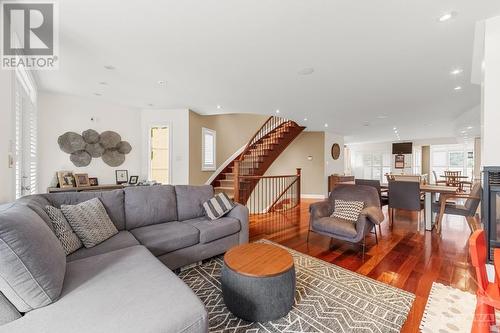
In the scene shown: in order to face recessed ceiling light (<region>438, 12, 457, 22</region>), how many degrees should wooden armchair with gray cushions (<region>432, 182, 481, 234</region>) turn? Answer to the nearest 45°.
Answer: approximately 90° to its left

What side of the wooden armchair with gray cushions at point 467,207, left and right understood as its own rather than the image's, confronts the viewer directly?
left

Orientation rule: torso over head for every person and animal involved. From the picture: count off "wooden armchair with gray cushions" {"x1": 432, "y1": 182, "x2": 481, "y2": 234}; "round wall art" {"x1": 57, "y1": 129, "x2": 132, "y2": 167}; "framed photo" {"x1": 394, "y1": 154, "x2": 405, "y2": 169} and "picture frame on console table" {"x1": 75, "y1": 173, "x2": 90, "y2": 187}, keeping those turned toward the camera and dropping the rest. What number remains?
3

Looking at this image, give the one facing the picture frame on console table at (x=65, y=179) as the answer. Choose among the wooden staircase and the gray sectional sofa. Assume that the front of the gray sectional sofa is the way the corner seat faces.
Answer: the wooden staircase

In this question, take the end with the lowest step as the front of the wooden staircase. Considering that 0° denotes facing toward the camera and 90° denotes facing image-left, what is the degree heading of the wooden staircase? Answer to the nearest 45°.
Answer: approximately 45°

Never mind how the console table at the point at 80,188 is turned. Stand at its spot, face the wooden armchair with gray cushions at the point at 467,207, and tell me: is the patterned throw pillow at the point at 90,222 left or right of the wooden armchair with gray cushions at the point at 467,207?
right

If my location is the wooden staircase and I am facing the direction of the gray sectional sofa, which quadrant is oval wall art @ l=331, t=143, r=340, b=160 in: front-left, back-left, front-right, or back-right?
back-left

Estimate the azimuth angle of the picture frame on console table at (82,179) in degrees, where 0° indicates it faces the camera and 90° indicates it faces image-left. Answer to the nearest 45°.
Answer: approximately 0°

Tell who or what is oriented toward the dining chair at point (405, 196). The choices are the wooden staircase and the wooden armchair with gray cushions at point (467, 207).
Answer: the wooden armchair with gray cushions

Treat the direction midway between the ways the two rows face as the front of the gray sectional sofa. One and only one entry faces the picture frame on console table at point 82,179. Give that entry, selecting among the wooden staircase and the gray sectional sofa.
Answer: the wooden staircase

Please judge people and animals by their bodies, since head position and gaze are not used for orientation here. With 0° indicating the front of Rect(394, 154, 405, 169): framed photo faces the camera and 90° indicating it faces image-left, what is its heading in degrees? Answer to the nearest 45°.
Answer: approximately 0°
